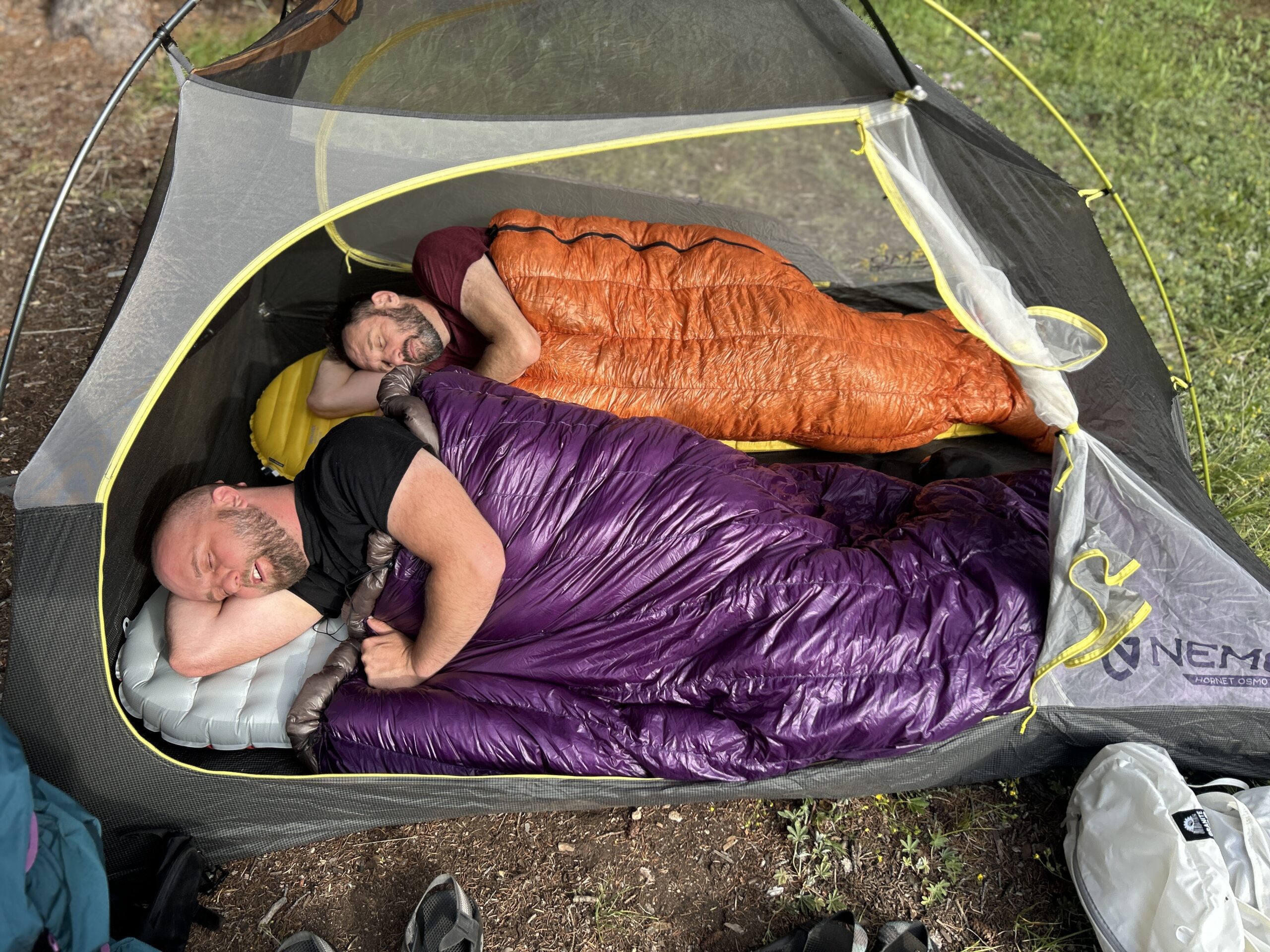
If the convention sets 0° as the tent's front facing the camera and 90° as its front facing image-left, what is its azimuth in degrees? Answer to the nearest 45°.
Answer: approximately 0°
